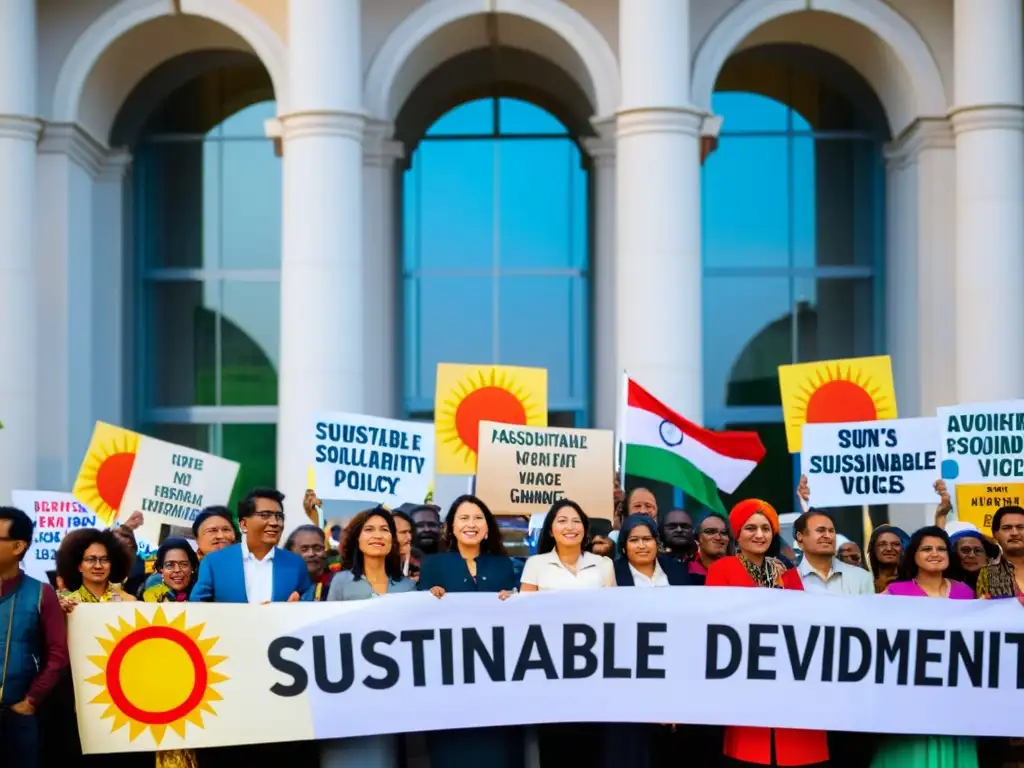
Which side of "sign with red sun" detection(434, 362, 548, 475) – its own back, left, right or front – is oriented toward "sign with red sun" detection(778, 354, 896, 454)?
left

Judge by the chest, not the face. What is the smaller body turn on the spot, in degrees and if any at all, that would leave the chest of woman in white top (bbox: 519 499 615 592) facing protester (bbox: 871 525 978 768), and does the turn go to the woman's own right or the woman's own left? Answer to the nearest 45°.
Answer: approximately 90° to the woman's own left

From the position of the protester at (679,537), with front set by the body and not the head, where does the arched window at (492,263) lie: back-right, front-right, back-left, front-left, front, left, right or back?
back

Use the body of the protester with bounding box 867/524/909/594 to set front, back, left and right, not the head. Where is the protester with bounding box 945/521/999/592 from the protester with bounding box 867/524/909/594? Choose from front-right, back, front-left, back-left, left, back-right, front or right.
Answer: front-left
